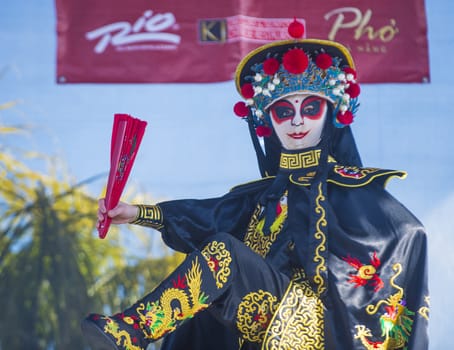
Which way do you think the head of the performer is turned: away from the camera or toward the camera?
toward the camera

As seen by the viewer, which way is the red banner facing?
toward the camera

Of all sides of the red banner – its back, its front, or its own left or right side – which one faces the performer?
front
